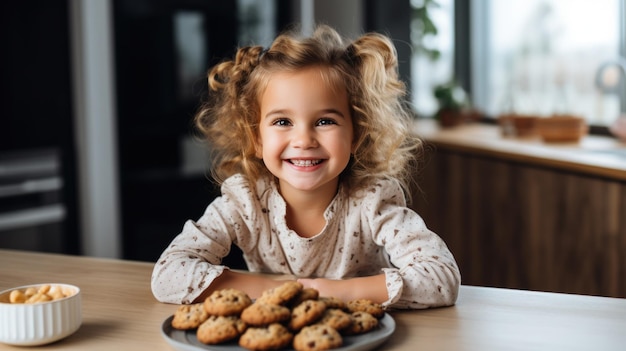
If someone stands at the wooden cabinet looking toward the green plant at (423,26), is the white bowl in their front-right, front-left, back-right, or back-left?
back-left

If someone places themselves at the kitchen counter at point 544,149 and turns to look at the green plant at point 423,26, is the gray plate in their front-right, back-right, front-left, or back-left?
back-left

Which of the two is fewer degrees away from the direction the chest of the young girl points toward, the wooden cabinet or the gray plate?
the gray plate

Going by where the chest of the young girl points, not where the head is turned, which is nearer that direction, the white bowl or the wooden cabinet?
the white bowl

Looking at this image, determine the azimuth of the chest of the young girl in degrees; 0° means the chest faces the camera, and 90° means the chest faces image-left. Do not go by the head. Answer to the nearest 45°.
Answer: approximately 0°

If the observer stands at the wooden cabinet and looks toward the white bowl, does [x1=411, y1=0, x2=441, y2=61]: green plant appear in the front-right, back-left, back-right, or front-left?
back-right

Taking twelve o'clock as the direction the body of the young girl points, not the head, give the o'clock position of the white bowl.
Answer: The white bowl is roughly at 1 o'clock from the young girl.

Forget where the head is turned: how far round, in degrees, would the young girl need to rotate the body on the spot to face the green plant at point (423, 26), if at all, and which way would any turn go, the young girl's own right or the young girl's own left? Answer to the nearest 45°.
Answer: approximately 180°
